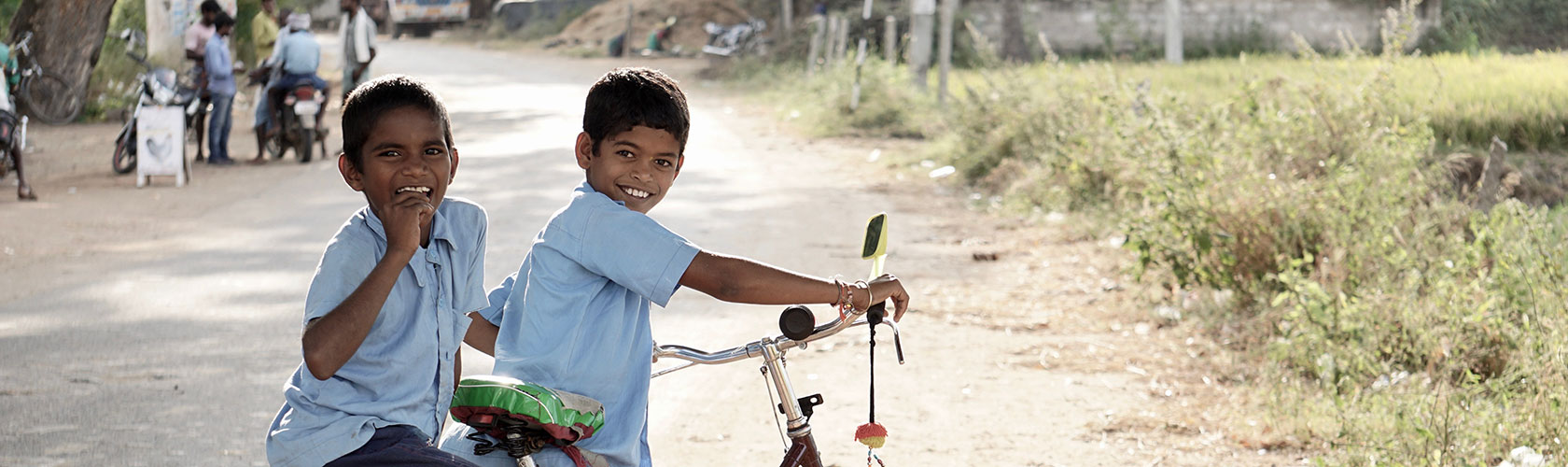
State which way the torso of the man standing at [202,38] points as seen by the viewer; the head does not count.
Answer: to the viewer's right

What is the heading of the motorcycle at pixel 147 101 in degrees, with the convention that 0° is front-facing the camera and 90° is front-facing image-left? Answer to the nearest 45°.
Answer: approximately 45°

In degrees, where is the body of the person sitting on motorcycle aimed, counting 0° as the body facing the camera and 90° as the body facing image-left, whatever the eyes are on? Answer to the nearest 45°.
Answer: approximately 180°

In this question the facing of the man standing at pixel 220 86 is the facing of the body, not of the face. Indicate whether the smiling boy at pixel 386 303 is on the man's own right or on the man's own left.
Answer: on the man's own right

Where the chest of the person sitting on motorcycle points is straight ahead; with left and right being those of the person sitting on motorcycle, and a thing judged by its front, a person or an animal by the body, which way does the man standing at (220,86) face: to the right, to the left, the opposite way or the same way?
to the right

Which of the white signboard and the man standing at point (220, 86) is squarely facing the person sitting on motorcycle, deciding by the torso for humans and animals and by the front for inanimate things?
the man standing

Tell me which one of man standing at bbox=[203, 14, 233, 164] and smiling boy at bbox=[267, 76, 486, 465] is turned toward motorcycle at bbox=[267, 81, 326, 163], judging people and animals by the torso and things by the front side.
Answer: the man standing

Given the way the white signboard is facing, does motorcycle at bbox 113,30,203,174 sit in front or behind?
behind

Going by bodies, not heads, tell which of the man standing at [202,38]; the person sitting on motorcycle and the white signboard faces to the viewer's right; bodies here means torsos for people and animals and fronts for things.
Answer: the man standing
